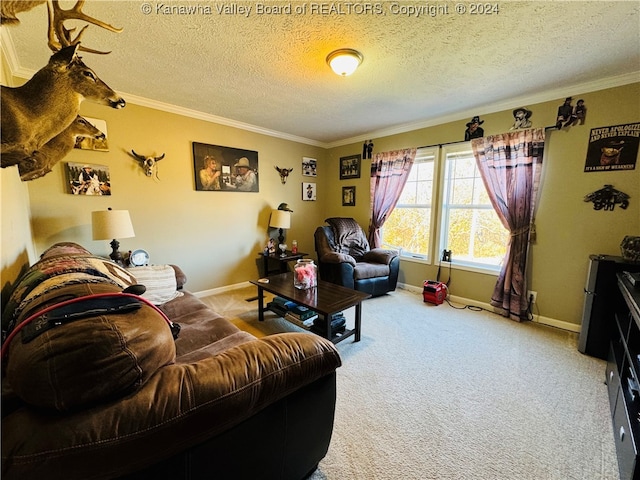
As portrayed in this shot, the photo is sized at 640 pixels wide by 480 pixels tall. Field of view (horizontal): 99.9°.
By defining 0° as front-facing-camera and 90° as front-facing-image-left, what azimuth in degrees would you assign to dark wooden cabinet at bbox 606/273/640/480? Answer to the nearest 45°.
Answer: approximately 90°

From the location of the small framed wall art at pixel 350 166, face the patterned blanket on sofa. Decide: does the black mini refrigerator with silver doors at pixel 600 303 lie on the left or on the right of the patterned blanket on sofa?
left

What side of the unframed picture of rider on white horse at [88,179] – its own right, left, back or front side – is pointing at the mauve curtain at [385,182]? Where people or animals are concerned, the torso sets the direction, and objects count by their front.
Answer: left

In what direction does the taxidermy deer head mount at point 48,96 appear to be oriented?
to the viewer's right

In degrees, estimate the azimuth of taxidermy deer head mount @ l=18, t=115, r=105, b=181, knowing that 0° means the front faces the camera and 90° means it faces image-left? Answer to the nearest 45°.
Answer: approximately 270°

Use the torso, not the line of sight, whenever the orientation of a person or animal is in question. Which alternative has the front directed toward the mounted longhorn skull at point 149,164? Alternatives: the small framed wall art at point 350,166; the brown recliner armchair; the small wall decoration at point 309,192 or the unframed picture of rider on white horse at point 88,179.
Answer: the small framed wall art

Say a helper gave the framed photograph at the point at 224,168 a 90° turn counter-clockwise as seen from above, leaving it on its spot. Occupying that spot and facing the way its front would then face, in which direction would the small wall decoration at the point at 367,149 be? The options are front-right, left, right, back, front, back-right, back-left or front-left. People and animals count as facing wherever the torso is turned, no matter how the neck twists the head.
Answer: front-right

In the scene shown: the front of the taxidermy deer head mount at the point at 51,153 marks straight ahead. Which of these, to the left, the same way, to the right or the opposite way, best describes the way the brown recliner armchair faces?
to the right

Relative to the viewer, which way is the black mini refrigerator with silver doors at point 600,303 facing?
to the viewer's left

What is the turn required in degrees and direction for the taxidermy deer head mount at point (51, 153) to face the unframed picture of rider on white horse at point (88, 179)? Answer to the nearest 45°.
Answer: approximately 90° to its left
